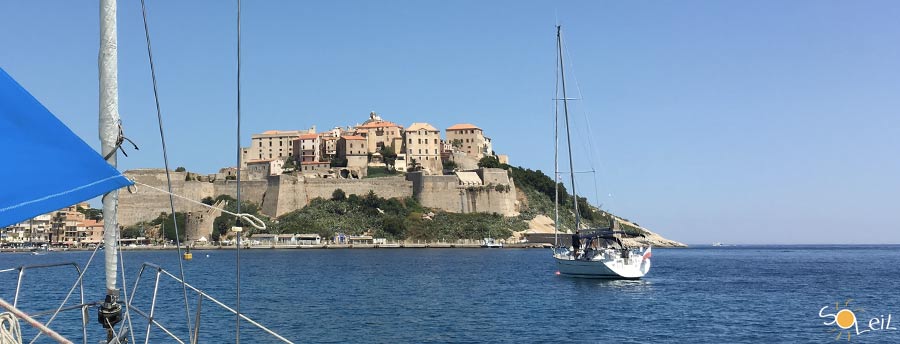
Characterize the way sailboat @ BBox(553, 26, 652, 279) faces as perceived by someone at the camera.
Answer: facing away from the viewer and to the left of the viewer
